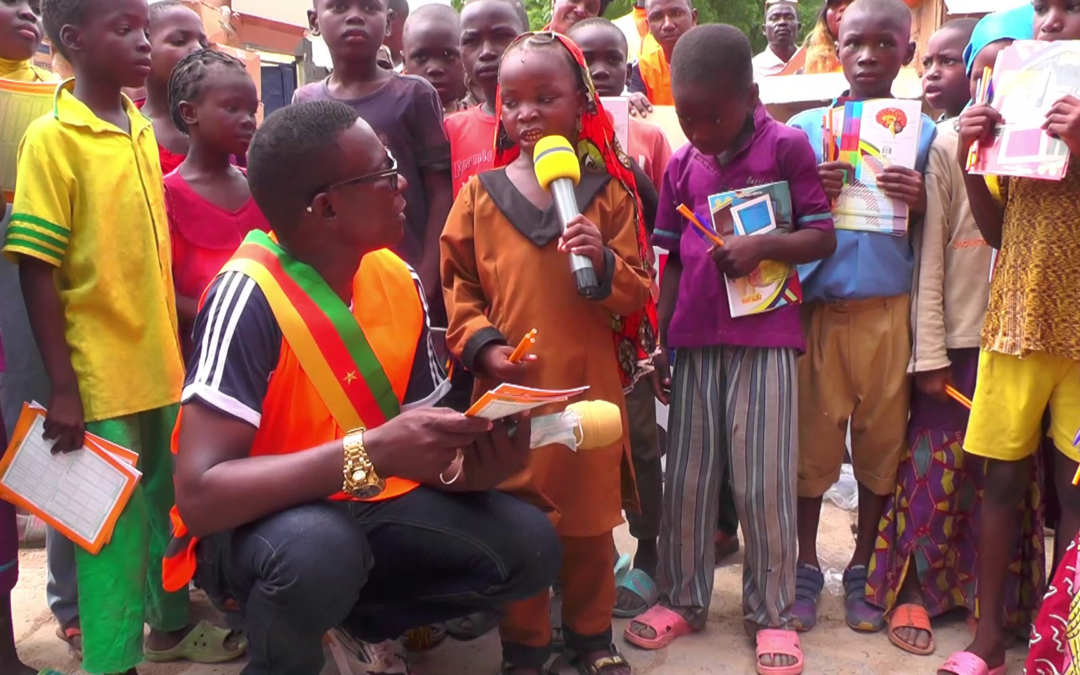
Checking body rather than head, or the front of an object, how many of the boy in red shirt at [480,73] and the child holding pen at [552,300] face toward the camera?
2

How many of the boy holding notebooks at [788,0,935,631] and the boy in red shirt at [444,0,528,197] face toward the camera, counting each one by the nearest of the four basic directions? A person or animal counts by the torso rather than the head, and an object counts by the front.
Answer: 2

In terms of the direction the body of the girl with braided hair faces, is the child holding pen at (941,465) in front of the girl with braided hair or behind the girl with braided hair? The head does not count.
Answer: in front

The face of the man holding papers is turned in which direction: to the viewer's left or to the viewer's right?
to the viewer's right

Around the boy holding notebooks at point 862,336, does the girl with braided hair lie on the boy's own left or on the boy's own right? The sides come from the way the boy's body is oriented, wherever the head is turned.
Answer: on the boy's own right

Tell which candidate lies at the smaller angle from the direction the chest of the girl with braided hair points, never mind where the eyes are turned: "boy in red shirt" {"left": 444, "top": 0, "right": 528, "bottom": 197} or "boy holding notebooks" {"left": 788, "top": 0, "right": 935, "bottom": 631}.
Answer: the boy holding notebooks

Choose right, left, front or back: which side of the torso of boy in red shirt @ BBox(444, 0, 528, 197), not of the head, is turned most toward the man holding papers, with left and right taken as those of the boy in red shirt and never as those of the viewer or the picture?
front

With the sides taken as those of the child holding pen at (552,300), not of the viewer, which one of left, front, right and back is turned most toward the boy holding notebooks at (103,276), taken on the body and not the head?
right

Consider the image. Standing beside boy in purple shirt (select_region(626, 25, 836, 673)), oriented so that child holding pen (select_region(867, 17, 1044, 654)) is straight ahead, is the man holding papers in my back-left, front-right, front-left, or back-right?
back-right
